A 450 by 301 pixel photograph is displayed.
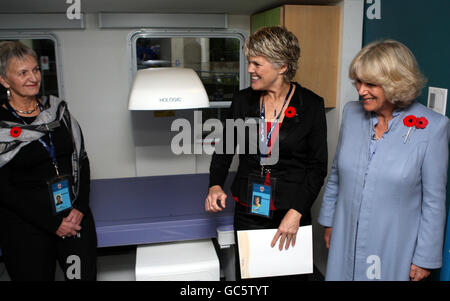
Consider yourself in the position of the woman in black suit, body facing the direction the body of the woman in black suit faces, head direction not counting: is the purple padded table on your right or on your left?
on your right

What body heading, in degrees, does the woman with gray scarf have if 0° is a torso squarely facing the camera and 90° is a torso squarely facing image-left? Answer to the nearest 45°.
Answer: approximately 315°

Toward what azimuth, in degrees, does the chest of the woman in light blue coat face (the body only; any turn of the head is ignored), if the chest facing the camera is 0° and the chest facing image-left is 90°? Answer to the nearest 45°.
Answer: approximately 45°

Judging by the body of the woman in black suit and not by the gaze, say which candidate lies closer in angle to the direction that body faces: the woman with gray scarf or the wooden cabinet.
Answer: the woman with gray scarf

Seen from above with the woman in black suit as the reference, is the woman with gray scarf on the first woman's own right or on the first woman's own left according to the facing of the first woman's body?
on the first woman's own right

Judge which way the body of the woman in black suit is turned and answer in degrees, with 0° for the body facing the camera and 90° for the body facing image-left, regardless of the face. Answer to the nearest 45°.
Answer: approximately 45°

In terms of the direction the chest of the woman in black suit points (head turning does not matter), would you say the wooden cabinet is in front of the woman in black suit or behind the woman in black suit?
behind

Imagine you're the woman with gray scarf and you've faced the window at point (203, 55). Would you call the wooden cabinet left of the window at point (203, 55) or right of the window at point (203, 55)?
right
